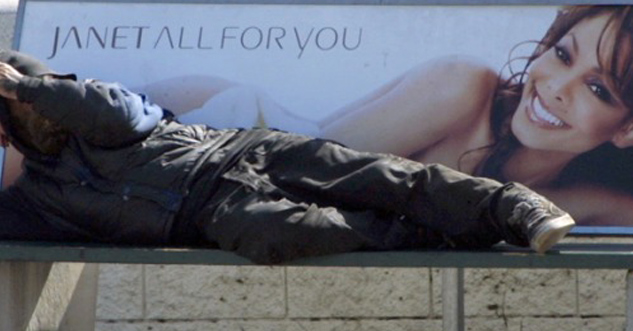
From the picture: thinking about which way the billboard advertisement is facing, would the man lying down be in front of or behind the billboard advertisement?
in front

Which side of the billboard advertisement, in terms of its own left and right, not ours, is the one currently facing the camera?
front

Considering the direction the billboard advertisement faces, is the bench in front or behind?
in front
